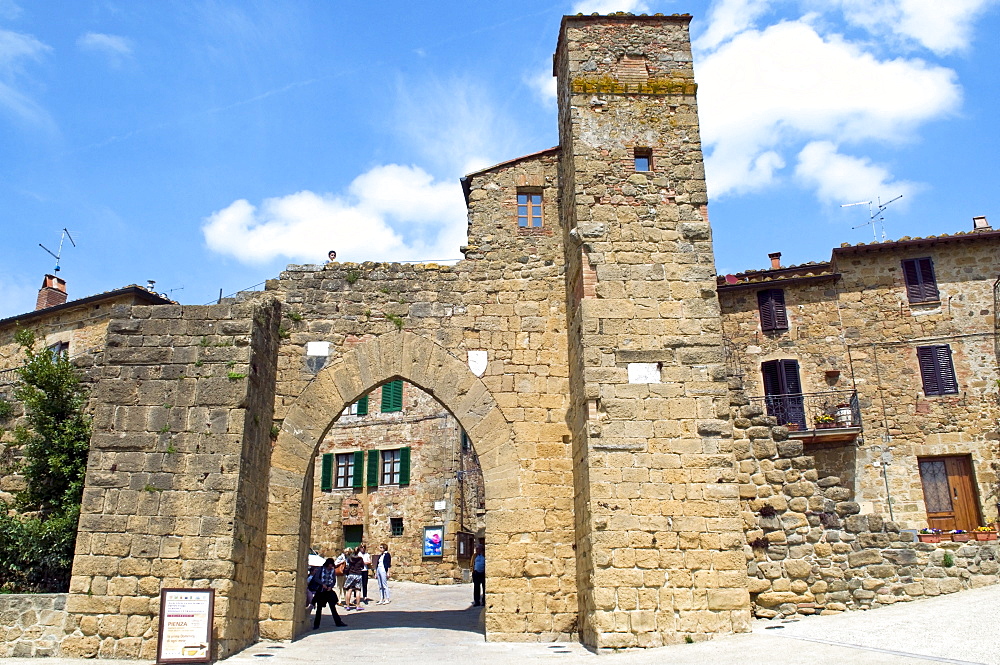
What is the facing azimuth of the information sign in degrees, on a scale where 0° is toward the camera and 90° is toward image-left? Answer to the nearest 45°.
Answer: approximately 0°

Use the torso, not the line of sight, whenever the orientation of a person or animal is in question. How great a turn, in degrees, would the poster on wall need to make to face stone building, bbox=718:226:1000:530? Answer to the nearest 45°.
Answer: approximately 45° to its left

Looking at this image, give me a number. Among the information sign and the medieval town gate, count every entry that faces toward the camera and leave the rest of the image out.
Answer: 2

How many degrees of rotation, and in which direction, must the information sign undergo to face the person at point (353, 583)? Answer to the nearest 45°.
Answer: approximately 135° to its left

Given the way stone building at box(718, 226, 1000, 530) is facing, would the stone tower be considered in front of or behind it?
in front

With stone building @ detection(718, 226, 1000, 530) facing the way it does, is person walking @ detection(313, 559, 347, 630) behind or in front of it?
in front

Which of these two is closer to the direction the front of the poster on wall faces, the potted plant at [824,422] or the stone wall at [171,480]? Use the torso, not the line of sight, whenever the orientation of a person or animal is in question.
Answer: the stone wall

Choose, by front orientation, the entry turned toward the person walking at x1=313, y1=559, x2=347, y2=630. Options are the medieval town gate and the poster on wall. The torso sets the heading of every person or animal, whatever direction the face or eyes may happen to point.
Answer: the poster on wall

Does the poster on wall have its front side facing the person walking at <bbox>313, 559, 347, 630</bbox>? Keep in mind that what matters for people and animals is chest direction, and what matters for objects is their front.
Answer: yes

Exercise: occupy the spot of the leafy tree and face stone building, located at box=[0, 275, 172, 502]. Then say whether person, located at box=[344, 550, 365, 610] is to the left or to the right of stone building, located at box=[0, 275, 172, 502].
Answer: right

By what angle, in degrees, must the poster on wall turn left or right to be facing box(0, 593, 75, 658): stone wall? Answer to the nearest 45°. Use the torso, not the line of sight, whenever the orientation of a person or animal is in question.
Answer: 0° — it already faces it

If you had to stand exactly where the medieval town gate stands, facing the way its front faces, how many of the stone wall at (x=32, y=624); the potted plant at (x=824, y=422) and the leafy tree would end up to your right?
2

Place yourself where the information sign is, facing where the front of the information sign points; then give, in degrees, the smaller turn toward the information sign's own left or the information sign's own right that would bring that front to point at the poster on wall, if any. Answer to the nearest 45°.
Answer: approximately 135° to the information sign's own left
